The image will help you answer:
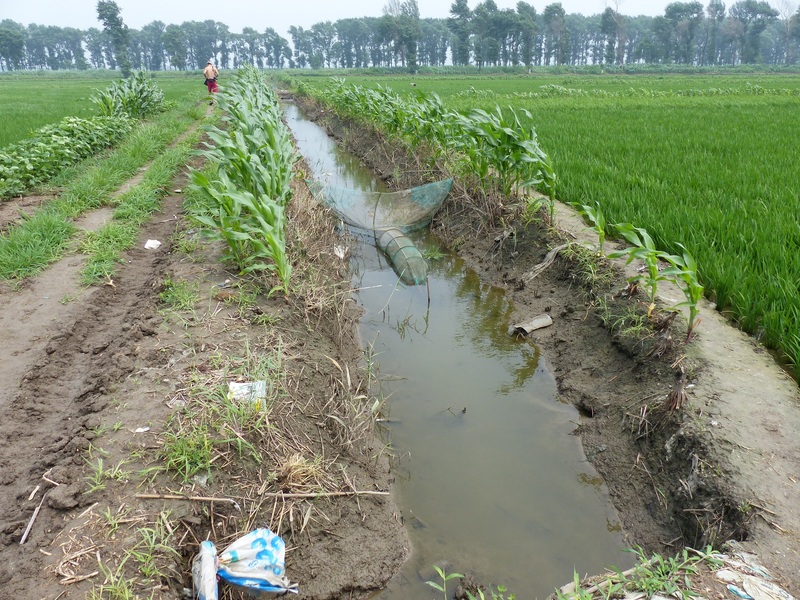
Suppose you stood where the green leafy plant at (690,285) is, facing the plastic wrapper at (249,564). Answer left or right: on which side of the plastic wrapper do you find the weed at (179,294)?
right
